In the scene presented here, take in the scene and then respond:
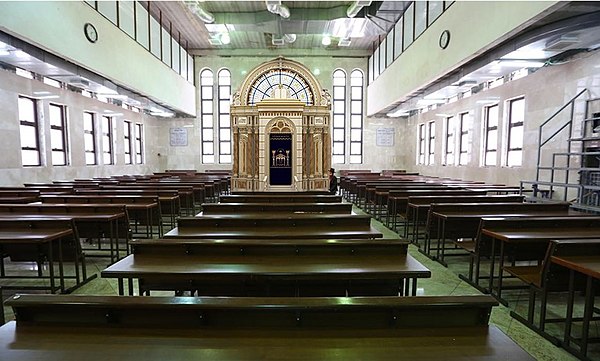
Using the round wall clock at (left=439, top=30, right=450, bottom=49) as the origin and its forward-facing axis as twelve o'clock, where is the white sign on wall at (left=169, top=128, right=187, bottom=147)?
The white sign on wall is roughly at 2 o'clock from the round wall clock.

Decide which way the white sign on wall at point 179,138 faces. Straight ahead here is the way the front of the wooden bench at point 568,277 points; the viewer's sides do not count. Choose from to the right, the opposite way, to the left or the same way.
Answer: the opposite way

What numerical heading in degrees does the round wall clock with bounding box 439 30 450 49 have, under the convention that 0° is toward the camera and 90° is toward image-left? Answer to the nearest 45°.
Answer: approximately 45°

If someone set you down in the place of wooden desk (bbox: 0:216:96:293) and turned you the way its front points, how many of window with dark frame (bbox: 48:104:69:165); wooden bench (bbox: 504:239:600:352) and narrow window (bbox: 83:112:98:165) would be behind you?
2

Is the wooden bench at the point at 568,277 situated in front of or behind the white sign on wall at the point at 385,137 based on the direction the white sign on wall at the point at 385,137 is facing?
in front

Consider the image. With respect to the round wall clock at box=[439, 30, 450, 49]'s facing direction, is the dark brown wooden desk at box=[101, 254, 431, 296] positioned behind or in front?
in front

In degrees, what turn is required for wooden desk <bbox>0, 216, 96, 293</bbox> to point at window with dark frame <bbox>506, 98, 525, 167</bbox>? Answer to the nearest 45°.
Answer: approximately 90° to its left

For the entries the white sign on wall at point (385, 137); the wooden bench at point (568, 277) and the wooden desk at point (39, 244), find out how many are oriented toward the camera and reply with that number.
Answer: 2

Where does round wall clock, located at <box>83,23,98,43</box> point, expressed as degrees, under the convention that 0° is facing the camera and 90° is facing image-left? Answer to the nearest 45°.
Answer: approximately 315°

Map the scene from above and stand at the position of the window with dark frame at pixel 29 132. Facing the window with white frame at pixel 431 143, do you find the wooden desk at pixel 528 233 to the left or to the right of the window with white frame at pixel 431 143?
right

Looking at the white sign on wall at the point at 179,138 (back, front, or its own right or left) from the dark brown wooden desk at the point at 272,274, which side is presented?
front

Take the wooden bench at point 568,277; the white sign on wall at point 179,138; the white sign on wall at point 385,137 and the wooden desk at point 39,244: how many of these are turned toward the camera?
3

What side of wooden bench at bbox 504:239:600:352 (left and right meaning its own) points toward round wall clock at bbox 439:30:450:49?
front

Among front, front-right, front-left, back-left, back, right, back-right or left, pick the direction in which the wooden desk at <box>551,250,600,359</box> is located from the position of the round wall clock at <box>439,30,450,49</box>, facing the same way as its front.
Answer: front-left
